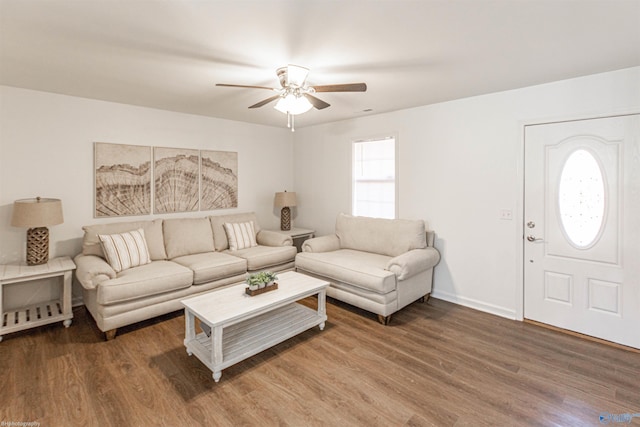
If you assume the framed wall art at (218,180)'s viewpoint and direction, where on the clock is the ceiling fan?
The ceiling fan is roughly at 1 o'clock from the framed wall art.

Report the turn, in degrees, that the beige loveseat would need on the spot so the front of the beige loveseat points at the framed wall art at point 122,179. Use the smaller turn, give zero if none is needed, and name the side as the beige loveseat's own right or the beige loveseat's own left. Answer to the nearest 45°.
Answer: approximately 45° to the beige loveseat's own right

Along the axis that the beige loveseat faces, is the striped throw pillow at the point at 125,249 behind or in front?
in front

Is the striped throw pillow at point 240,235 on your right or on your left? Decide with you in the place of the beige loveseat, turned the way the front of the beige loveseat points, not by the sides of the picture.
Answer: on your right

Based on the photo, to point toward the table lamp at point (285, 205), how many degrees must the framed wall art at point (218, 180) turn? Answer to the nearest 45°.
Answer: approximately 45° to its left

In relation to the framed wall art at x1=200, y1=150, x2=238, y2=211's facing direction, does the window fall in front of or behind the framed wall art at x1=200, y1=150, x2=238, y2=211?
in front

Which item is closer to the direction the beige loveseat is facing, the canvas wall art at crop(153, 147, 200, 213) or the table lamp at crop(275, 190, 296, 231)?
the canvas wall art

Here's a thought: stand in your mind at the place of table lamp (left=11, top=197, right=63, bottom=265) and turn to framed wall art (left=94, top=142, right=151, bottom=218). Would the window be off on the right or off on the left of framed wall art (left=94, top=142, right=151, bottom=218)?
right

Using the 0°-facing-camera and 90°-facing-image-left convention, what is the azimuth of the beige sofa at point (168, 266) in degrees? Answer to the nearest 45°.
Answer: approximately 315°

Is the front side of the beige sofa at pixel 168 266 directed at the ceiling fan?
yes

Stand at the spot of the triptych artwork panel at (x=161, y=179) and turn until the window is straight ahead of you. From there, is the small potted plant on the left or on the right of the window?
right

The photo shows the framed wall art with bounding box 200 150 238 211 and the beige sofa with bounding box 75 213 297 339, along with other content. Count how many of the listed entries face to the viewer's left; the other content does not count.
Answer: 0

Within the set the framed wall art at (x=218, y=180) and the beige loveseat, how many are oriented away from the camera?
0

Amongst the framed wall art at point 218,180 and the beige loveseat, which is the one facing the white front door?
the framed wall art

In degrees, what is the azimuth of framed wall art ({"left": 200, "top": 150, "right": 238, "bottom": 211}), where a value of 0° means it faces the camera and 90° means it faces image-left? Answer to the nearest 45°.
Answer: approximately 315°
